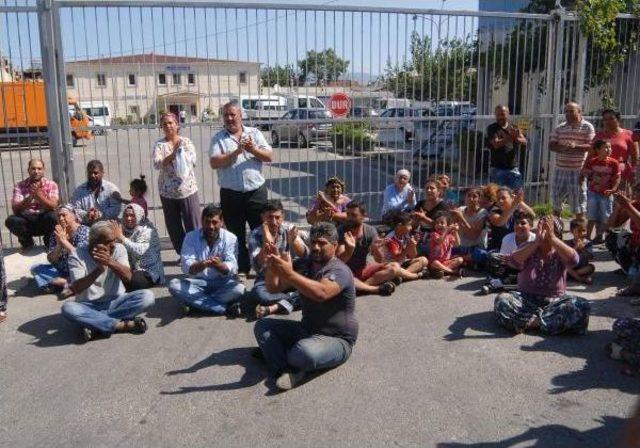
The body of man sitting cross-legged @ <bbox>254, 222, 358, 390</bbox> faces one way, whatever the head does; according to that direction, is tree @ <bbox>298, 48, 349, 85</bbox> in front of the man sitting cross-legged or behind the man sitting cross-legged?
behind

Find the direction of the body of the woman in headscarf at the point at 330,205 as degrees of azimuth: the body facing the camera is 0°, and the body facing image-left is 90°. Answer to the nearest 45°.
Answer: approximately 0°

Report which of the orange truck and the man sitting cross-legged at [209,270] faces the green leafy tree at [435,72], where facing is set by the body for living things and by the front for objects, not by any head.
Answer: the orange truck

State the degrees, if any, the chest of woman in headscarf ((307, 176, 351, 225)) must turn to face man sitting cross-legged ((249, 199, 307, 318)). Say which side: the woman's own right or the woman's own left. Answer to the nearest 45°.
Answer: approximately 45° to the woman's own right

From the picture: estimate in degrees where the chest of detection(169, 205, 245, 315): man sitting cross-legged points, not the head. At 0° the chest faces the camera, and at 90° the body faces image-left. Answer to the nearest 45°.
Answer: approximately 0°

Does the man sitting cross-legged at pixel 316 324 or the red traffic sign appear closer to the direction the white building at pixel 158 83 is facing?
the man sitting cross-legged

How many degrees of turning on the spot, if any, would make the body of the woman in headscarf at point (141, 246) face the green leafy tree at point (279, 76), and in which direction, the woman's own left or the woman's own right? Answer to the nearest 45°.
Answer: approximately 180°
